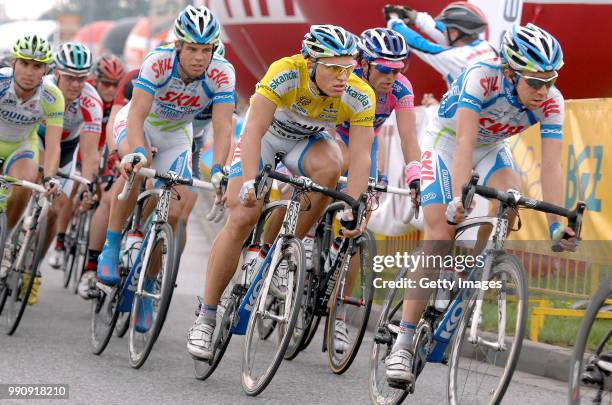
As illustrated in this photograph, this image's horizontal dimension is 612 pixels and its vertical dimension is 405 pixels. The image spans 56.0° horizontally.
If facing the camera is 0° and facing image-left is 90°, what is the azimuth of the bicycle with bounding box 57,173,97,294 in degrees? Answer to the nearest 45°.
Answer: approximately 315°

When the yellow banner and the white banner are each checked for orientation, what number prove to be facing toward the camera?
2

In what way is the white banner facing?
toward the camera

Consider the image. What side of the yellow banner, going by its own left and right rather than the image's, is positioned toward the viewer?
front
